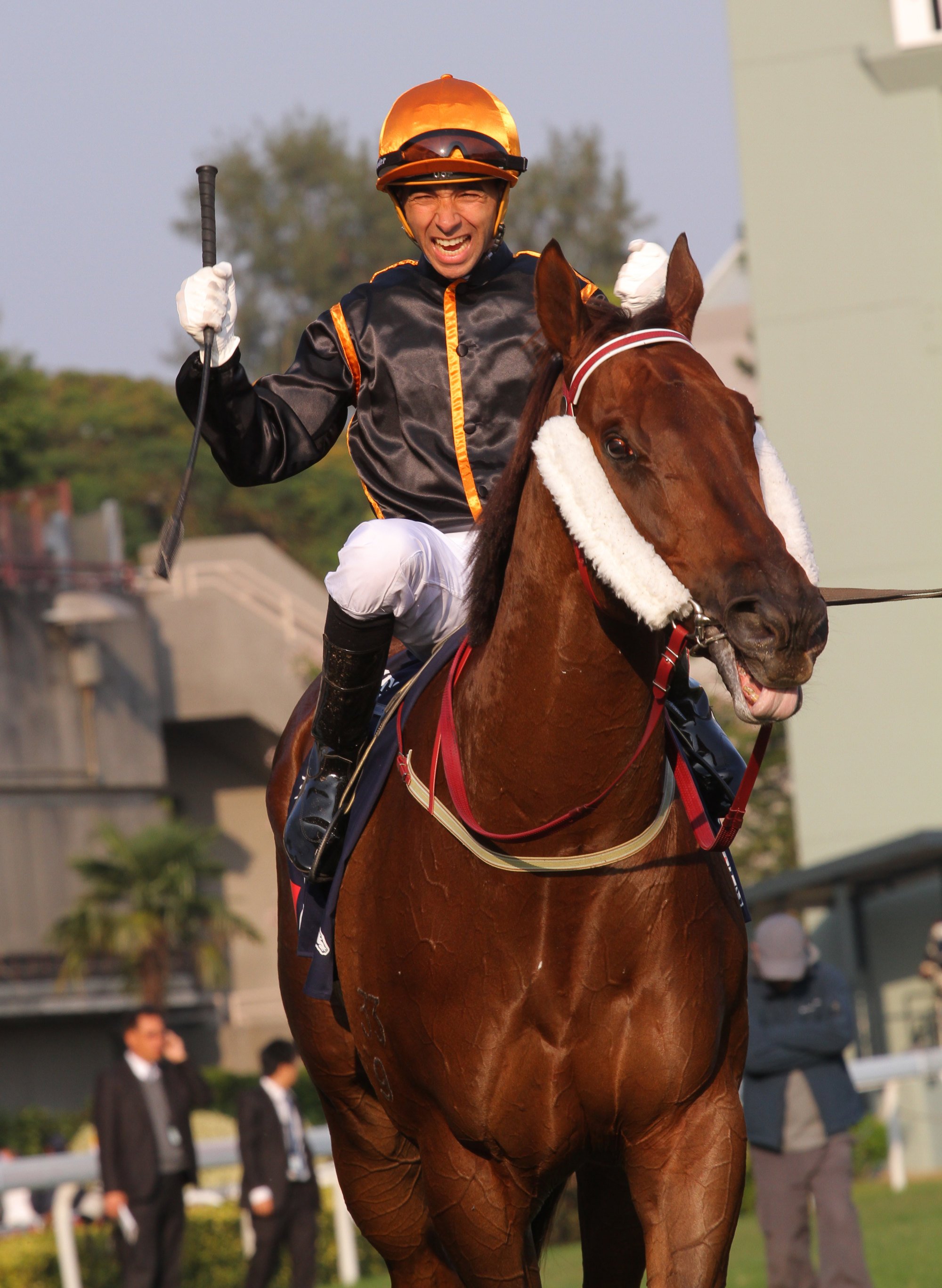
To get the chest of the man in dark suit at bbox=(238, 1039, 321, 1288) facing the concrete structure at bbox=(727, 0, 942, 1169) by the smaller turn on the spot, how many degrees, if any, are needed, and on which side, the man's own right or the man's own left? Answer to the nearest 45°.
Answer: approximately 90° to the man's own left

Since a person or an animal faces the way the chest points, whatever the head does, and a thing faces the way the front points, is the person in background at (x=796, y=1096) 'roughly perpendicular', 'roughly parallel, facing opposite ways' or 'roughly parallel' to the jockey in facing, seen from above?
roughly parallel

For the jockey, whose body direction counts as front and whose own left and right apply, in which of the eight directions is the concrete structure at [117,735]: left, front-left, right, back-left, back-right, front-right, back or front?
back

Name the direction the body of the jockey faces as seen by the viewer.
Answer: toward the camera

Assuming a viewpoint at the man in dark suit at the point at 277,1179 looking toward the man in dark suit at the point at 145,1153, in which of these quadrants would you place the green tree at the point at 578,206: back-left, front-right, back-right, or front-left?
back-right

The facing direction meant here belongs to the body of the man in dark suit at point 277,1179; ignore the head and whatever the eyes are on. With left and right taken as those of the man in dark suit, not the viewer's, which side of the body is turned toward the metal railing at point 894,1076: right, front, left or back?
left

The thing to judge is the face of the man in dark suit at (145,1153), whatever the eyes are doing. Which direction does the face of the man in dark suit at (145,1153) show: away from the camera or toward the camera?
toward the camera

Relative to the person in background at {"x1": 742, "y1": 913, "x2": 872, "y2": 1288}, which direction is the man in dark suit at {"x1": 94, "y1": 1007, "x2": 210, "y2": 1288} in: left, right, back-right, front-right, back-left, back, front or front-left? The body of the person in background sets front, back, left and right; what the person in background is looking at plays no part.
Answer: right

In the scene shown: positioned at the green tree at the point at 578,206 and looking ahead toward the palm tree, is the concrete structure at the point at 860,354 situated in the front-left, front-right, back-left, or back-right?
front-left

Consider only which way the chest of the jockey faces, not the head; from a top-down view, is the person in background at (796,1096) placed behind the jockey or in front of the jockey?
behind

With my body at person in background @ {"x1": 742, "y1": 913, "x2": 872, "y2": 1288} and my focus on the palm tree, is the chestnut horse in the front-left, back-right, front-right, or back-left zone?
back-left
